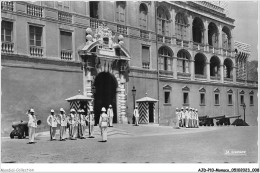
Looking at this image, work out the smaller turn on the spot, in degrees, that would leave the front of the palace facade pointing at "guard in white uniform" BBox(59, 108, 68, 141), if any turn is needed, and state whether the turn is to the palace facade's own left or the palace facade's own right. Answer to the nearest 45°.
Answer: approximately 45° to the palace facade's own right

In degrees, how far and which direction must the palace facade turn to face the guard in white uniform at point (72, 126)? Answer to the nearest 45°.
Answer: approximately 45° to its right

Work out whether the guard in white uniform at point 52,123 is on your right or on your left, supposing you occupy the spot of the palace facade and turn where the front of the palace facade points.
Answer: on your right

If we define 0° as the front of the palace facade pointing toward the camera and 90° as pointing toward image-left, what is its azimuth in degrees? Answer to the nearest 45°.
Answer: approximately 315°
